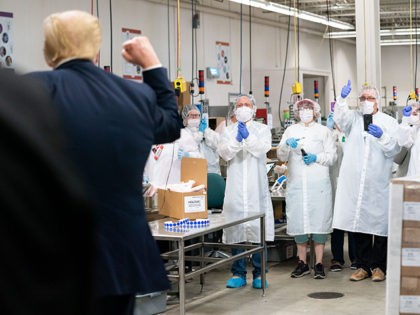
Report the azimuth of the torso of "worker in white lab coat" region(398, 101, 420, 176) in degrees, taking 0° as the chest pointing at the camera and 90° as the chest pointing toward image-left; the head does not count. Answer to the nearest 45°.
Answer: approximately 0°

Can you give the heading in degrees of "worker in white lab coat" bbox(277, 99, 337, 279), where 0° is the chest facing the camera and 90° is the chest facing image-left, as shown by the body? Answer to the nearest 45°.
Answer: approximately 0°

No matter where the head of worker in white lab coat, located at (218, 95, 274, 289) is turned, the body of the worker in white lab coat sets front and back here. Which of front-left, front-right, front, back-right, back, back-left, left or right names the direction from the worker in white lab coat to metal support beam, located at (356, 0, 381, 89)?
back-left

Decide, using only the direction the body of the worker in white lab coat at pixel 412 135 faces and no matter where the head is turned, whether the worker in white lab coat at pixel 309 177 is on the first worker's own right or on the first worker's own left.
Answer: on the first worker's own right

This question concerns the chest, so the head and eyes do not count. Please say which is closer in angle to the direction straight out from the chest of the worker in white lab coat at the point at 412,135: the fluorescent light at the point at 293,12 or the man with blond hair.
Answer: the man with blond hair

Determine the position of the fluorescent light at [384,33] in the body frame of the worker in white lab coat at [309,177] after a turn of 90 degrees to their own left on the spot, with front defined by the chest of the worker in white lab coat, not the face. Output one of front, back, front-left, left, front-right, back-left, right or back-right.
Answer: left

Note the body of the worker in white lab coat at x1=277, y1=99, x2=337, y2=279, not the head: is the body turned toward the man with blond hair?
yes

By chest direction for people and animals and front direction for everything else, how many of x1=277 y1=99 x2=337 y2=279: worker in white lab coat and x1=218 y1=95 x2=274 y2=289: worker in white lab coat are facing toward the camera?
2
